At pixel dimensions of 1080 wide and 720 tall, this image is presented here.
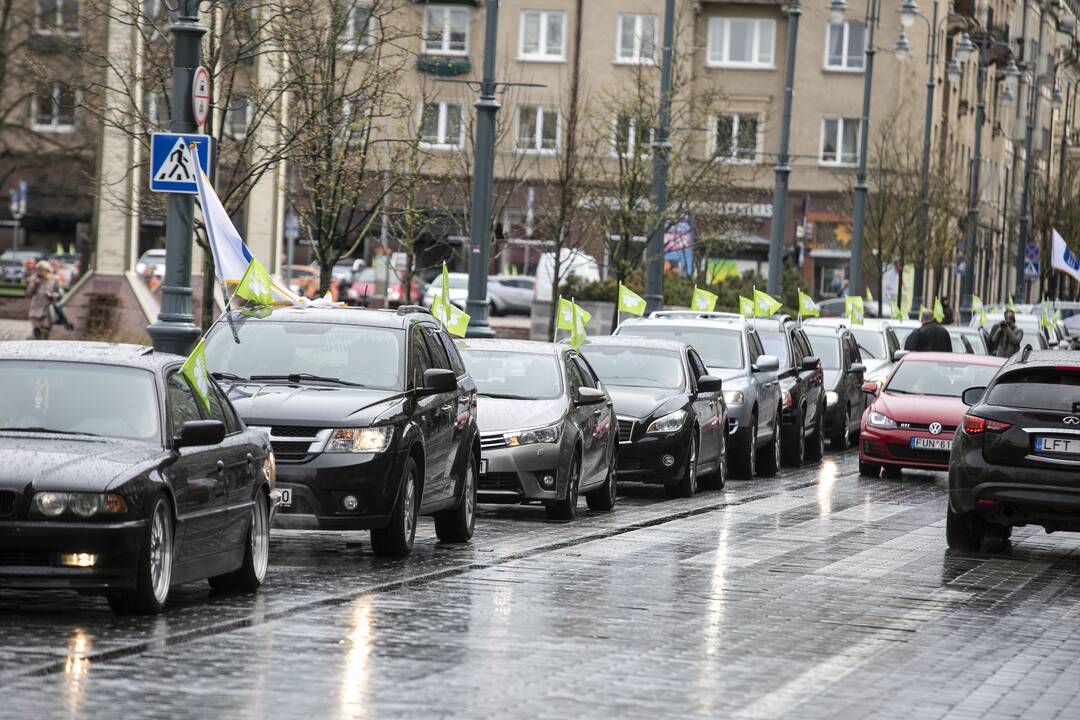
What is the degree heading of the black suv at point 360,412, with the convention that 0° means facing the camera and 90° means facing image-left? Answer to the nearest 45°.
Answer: approximately 45°

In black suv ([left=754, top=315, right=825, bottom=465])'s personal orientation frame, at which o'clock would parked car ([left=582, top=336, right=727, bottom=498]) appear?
The parked car is roughly at 11 o'clock from the black suv.

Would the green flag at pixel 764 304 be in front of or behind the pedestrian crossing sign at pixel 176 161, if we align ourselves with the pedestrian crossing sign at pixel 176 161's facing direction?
behind

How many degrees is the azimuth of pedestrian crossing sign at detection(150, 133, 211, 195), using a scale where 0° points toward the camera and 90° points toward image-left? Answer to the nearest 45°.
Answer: approximately 0°

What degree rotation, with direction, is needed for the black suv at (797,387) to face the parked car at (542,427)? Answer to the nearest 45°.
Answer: approximately 45° to its left
